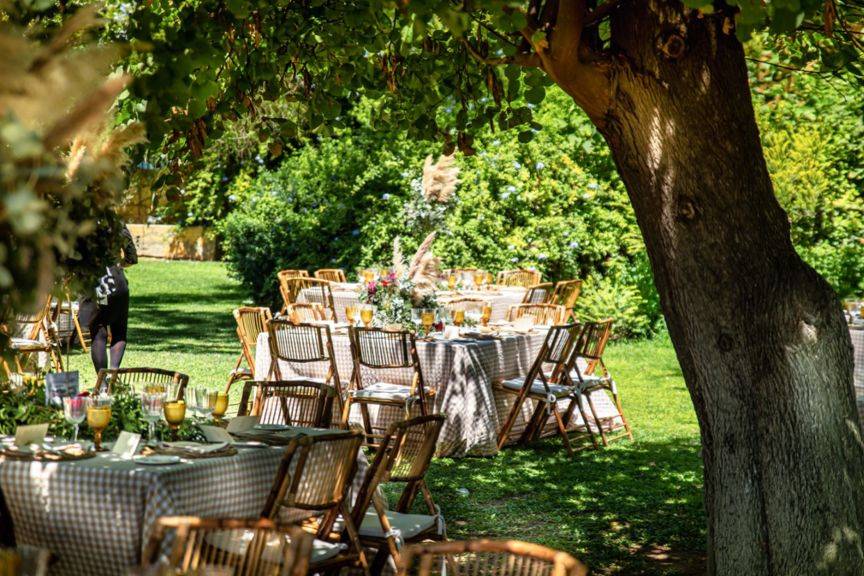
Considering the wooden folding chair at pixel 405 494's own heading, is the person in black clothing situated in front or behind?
in front

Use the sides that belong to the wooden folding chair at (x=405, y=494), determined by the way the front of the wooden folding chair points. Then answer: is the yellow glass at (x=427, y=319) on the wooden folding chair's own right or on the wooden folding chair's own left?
on the wooden folding chair's own right

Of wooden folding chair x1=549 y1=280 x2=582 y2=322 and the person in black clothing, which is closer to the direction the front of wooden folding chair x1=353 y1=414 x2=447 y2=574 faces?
the person in black clothing

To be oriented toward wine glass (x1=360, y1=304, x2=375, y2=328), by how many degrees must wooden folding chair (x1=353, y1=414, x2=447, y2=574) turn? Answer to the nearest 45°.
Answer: approximately 45° to its right

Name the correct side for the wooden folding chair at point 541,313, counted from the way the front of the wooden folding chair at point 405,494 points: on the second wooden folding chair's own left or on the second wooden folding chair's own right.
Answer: on the second wooden folding chair's own right

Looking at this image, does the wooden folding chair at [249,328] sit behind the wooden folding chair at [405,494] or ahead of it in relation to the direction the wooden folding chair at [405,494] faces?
ahead

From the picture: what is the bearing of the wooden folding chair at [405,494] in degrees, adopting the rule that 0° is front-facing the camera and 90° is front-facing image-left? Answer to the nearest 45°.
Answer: approximately 135°

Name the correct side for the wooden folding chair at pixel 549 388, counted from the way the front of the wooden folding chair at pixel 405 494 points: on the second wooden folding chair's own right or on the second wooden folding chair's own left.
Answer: on the second wooden folding chair's own right

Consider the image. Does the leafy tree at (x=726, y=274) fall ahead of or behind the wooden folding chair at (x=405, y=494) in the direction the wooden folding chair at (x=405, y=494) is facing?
behind
